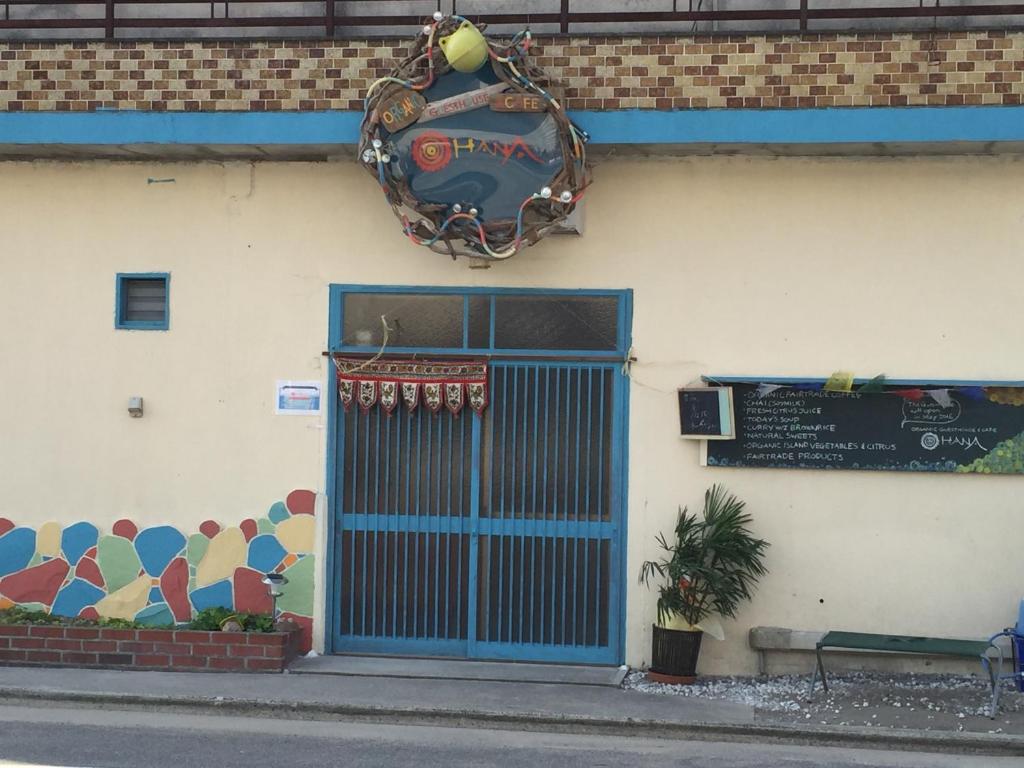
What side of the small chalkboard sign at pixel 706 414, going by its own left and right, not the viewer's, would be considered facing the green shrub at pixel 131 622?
right

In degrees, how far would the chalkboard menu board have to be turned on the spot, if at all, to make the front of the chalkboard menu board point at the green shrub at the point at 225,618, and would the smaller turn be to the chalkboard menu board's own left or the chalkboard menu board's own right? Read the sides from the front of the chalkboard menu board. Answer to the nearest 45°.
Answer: approximately 90° to the chalkboard menu board's own right

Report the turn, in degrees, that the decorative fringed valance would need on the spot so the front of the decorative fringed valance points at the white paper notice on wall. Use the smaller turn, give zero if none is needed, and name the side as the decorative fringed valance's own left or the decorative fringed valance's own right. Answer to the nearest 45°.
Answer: approximately 90° to the decorative fringed valance's own right

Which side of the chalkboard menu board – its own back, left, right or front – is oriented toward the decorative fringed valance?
right

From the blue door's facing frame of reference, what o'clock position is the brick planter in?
The brick planter is roughly at 3 o'clock from the blue door.

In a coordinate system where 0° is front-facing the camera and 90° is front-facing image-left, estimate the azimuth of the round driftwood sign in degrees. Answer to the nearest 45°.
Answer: approximately 0°

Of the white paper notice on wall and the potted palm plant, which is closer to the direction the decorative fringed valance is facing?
the potted palm plant

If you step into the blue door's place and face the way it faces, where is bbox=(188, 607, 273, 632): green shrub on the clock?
The green shrub is roughly at 3 o'clock from the blue door.

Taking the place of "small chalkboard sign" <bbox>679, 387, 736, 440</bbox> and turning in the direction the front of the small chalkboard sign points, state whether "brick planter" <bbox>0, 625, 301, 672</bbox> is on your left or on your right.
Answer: on your right

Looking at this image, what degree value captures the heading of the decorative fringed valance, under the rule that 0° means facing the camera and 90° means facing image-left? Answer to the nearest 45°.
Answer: approximately 0°

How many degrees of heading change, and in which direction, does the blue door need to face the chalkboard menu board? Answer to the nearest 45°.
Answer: approximately 90° to its left

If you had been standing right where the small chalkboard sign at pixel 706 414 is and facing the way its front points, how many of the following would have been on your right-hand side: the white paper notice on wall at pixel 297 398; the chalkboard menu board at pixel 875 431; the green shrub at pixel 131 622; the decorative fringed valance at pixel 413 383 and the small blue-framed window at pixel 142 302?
4
